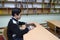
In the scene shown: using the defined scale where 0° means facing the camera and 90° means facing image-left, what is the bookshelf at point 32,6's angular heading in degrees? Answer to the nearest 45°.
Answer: approximately 0°

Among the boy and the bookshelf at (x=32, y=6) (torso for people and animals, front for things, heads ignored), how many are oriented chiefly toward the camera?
1

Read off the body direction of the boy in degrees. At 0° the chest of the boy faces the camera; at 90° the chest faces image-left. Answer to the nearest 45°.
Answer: approximately 270°

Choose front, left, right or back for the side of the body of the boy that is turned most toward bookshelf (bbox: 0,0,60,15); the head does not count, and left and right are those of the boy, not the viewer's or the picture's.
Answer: left

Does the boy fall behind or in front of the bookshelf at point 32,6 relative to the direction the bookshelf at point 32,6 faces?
in front

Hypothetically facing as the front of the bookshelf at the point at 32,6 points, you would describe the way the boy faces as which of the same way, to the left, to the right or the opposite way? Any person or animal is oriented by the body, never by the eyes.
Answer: to the left

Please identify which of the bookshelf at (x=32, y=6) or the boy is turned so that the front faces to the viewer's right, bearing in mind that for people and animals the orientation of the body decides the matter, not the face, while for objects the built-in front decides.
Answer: the boy
